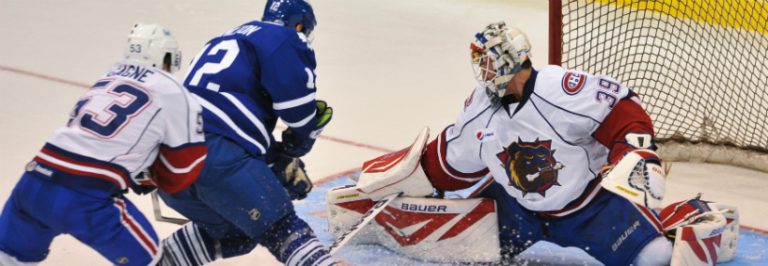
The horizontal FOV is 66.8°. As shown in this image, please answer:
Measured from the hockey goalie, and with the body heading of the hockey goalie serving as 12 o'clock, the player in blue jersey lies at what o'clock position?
The player in blue jersey is roughly at 1 o'clock from the hockey goalie.

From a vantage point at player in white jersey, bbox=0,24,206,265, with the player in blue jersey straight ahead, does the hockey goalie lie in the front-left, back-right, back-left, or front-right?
front-right

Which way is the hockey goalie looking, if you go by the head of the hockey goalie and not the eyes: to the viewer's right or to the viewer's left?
to the viewer's left

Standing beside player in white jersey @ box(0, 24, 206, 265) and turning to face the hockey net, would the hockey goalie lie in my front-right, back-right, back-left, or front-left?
front-right

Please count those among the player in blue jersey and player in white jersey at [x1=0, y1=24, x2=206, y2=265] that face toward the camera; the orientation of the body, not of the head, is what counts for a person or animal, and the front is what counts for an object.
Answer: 0

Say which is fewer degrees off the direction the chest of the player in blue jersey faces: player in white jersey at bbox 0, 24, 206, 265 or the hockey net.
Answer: the hockey net

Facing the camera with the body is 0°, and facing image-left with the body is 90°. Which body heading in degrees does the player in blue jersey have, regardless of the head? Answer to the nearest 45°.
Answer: approximately 225°

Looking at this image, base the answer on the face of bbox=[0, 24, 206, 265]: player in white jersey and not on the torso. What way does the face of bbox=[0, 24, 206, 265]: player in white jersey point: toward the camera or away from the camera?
away from the camera

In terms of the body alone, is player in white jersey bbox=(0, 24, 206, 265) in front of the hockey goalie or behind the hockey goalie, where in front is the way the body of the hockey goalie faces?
in front

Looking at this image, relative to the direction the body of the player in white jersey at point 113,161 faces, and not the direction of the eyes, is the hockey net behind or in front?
in front

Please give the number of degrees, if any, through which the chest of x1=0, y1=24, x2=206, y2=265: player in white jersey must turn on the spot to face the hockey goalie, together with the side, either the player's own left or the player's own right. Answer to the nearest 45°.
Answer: approximately 45° to the player's own right

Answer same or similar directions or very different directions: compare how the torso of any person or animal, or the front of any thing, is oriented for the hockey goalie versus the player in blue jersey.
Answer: very different directions

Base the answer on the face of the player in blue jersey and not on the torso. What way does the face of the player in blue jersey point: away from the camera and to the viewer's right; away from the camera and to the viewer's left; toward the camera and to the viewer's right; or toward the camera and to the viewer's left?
away from the camera and to the viewer's right

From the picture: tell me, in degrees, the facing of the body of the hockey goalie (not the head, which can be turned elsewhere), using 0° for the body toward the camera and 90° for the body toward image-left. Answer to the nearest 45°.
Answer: approximately 45°

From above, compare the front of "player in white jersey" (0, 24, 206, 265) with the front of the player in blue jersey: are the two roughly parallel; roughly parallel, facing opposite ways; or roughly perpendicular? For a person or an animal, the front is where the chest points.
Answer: roughly parallel

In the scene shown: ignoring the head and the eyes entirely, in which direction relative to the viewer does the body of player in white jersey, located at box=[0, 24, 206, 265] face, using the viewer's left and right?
facing away from the viewer and to the right of the viewer
